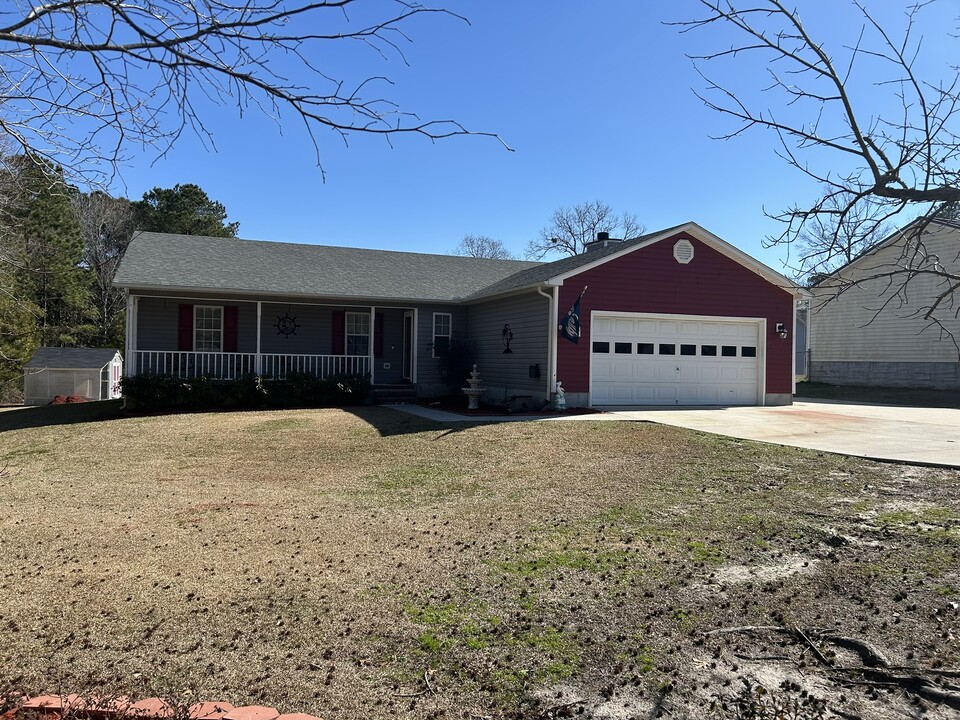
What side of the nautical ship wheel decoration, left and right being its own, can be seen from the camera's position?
front

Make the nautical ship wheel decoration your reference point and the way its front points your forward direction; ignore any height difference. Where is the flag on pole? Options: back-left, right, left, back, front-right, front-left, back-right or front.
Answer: front-left

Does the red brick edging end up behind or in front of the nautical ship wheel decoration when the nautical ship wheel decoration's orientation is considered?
in front

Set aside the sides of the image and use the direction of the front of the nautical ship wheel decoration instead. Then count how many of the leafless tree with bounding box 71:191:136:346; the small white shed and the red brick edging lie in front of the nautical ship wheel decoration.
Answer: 1

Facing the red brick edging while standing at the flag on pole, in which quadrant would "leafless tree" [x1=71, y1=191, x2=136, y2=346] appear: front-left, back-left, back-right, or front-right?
back-right

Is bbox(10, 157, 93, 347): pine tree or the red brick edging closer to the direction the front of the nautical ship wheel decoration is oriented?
the red brick edging

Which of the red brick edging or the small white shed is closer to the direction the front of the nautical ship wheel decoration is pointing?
the red brick edging

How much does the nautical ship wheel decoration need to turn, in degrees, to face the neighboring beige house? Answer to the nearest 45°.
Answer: approximately 90° to its left

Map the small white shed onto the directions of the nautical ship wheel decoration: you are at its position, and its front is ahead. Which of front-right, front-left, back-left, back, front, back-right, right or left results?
back-right

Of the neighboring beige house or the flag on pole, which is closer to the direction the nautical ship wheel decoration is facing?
the flag on pole

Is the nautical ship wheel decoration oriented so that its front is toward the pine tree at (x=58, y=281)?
no

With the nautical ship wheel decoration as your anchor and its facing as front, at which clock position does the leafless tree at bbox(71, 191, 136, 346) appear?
The leafless tree is roughly at 5 o'clock from the nautical ship wheel decoration.
